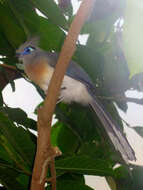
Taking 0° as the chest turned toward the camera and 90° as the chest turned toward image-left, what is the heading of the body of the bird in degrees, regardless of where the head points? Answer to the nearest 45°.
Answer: approximately 90°
